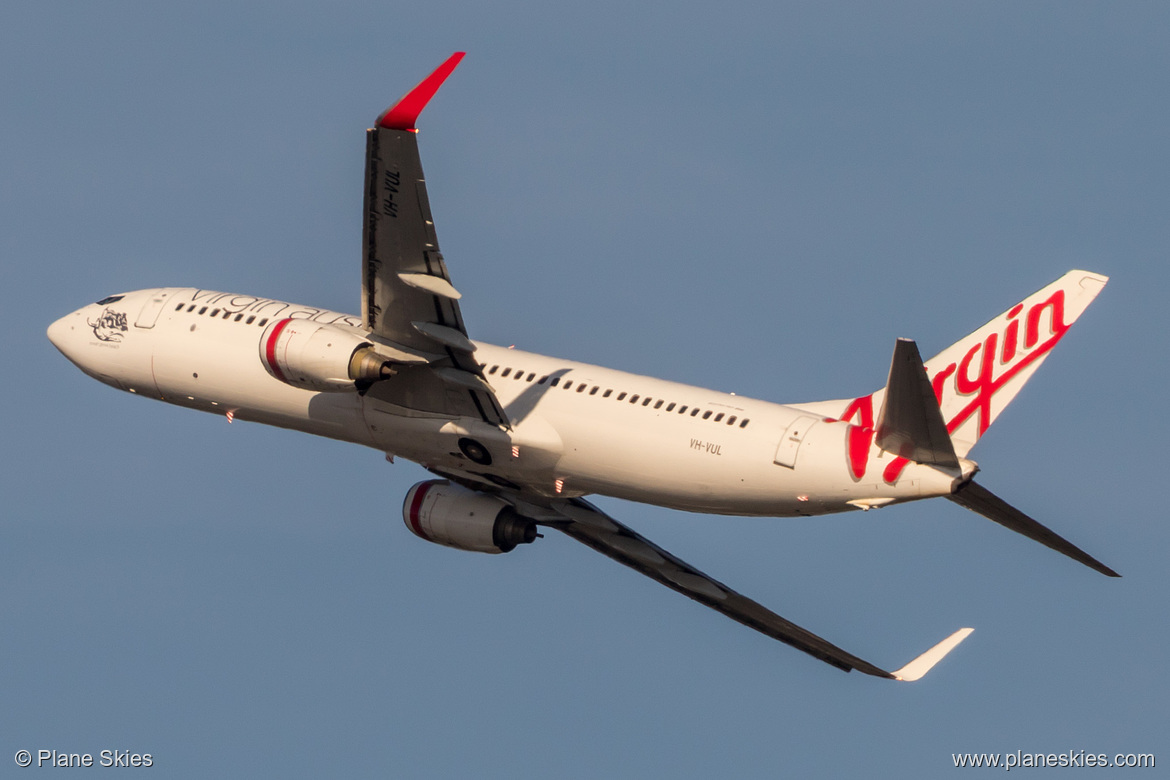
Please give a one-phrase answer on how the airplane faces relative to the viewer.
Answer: facing away from the viewer and to the left of the viewer
